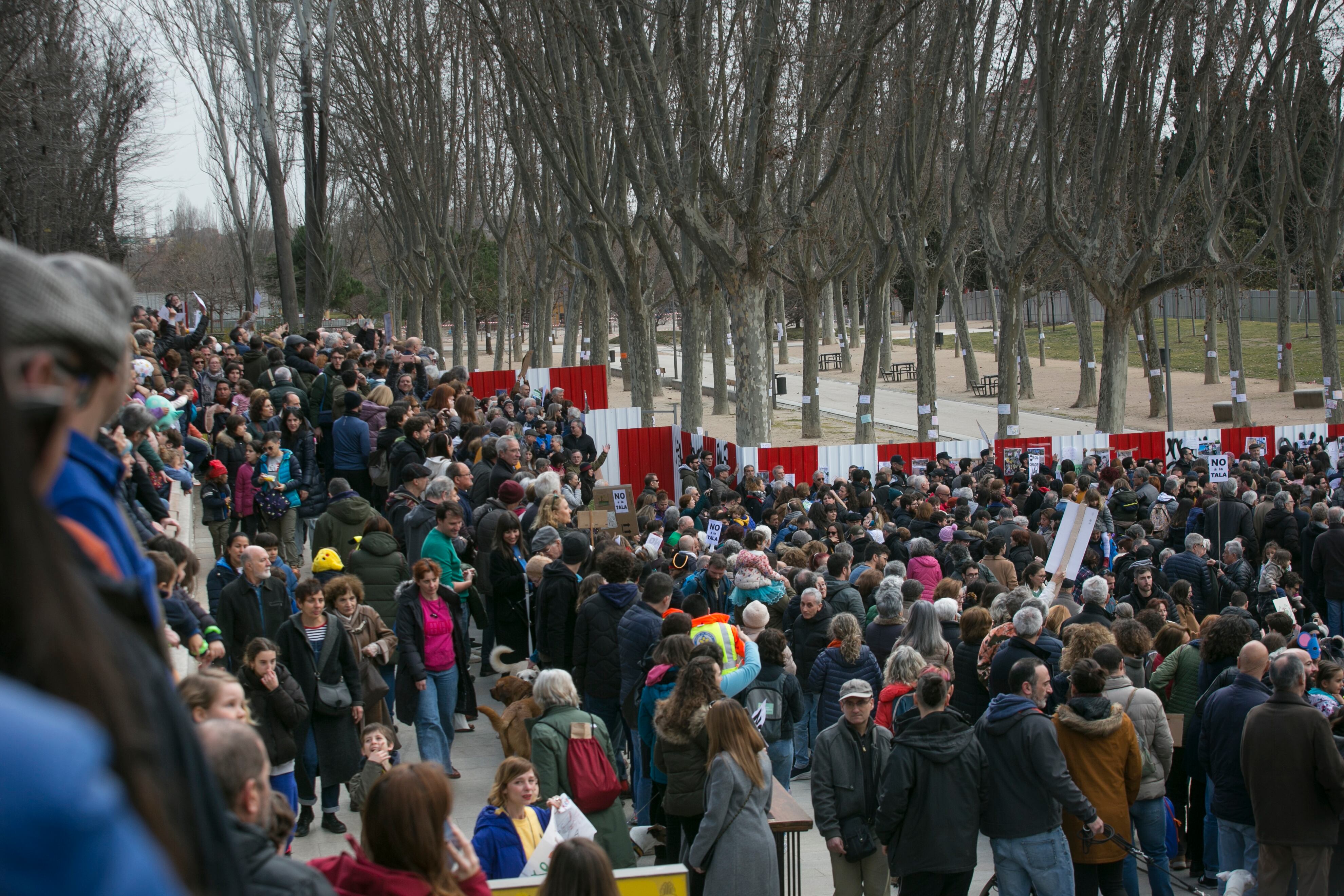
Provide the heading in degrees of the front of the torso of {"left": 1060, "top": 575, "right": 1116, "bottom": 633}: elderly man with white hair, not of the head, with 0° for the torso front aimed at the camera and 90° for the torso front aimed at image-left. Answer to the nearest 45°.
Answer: approximately 180°

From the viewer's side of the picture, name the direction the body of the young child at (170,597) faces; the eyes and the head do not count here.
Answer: to the viewer's right

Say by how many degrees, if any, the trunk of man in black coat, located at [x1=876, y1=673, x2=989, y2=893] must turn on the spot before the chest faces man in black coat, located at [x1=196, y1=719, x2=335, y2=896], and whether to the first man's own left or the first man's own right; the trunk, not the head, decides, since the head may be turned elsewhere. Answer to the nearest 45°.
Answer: approximately 180°

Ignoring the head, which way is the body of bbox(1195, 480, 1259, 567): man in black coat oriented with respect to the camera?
away from the camera

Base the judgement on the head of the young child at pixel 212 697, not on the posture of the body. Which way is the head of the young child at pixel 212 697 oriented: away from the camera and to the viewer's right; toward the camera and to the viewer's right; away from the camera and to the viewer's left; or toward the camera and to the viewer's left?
toward the camera and to the viewer's right

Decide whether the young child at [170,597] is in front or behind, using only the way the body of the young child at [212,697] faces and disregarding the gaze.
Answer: behind

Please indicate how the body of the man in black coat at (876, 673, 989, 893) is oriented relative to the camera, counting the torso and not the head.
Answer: away from the camera
